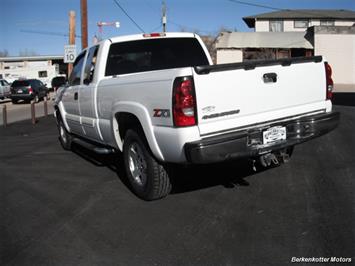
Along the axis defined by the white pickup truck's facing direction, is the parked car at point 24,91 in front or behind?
in front

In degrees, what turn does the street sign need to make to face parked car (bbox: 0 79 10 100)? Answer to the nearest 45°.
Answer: approximately 180°

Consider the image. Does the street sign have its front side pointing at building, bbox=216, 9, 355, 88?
no

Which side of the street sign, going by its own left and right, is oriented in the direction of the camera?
front

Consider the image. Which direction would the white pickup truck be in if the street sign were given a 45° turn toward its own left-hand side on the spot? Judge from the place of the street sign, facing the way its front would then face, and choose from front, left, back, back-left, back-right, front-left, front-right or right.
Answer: front-right

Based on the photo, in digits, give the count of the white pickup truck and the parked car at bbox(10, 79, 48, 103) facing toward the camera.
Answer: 0

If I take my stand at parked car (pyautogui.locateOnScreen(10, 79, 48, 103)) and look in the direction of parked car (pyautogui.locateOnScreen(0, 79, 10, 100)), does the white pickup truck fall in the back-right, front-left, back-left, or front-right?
back-left

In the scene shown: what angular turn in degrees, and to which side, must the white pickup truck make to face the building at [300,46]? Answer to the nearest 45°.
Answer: approximately 45° to its right

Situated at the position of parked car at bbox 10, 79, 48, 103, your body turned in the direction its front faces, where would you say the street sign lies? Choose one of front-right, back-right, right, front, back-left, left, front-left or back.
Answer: back-right

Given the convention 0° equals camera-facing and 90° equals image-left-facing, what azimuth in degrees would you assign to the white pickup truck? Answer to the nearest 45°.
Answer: approximately 135°
